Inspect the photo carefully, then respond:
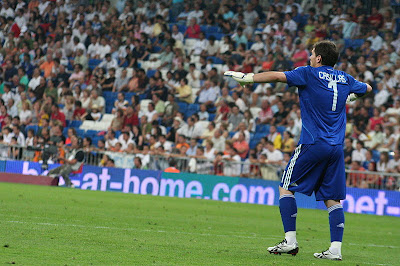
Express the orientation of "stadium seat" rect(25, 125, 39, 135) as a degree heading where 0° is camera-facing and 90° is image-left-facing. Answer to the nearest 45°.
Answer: approximately 0°

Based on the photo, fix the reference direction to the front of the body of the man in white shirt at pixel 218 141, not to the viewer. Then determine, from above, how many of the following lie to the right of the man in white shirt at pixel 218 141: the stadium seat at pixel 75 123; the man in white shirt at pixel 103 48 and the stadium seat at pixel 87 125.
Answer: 3

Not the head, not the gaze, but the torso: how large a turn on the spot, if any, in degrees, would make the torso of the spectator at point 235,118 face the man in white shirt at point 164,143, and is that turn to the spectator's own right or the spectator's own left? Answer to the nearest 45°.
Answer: approximately 90° to the spectator's own right

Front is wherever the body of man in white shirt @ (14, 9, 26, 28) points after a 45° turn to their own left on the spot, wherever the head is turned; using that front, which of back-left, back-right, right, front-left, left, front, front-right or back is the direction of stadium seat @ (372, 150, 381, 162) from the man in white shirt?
front-left

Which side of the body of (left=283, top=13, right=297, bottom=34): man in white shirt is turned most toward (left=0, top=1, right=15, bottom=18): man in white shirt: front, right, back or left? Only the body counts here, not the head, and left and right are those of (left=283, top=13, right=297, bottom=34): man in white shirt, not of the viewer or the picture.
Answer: right

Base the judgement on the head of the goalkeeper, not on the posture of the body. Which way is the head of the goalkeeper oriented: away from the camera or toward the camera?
away from the camera

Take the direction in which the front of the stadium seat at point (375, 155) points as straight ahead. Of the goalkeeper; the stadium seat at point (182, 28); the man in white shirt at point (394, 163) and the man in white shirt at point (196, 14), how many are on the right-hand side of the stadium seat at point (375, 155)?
2
